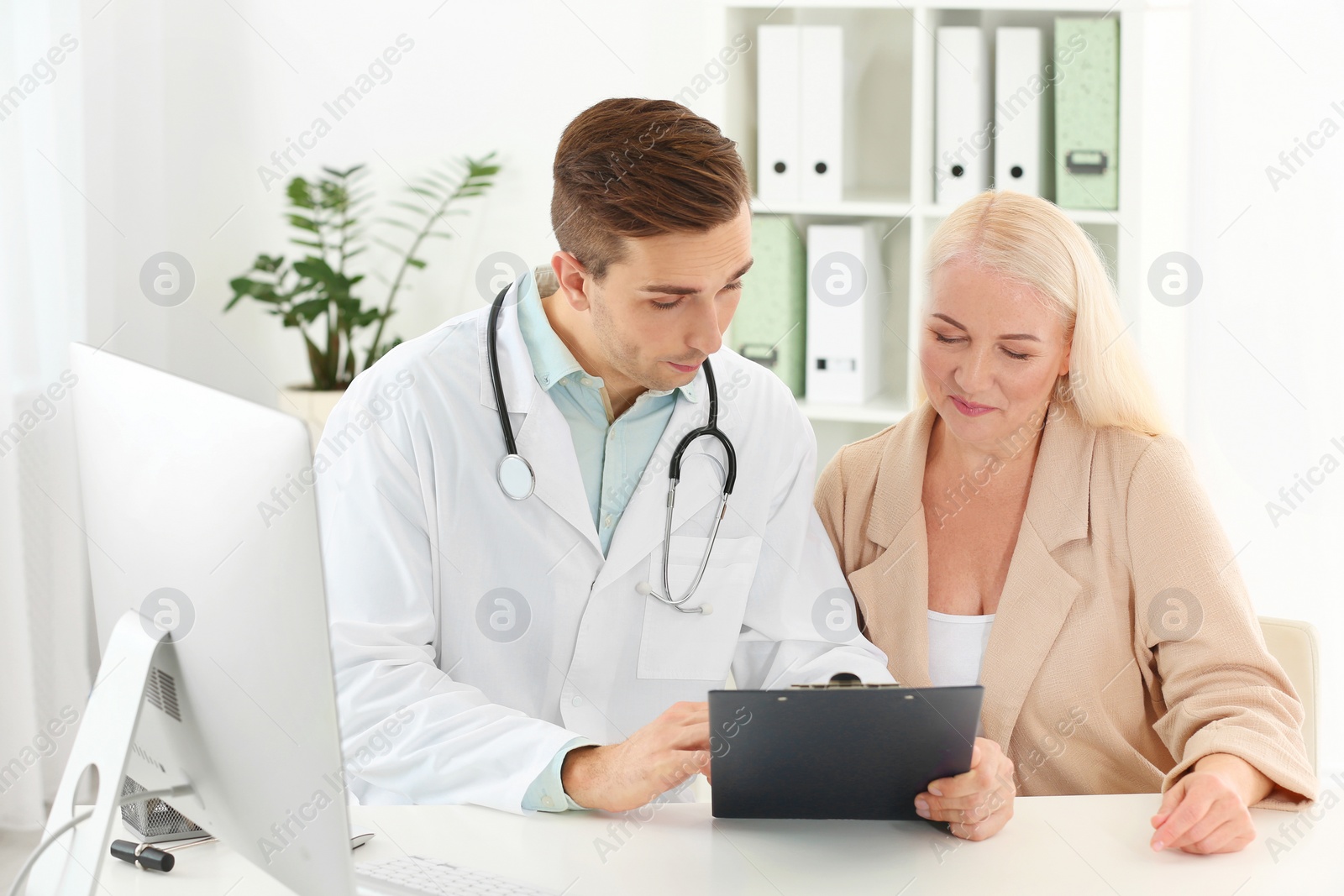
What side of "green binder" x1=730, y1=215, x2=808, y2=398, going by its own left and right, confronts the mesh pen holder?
front

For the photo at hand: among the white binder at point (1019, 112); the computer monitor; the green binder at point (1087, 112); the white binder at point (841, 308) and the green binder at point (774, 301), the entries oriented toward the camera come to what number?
4

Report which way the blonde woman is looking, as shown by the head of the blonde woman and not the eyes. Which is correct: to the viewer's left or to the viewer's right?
to the viewer's left

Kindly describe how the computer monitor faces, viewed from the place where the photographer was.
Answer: facing away from the viewer and to the right of the viewer

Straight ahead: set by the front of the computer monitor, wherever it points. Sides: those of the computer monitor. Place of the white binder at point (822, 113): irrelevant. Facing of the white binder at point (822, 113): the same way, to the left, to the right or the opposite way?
the opposite way

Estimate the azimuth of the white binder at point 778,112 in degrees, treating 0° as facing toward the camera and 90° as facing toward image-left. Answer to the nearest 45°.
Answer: approximately 0°

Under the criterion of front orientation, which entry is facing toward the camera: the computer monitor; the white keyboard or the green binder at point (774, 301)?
the green binder

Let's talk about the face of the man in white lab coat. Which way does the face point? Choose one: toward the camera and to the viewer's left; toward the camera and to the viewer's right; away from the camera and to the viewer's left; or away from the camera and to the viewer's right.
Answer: toward the camera and to the viewer's right
